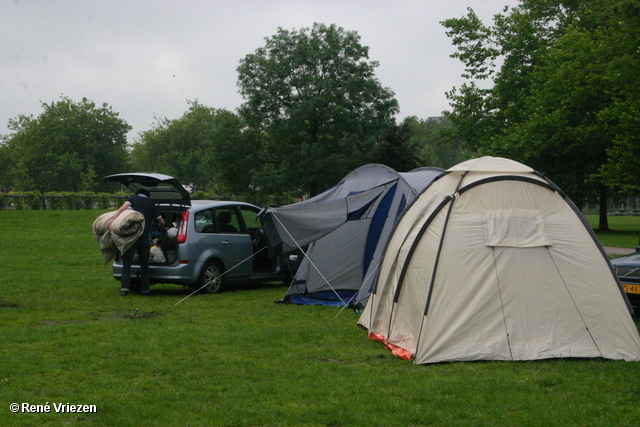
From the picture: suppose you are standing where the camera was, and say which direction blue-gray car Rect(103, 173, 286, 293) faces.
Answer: facing away from the viewer and to the right of the viewer

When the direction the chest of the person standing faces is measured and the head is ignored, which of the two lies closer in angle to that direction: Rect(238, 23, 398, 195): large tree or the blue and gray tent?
the large tree

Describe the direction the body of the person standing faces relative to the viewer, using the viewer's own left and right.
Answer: facing away from the viewer

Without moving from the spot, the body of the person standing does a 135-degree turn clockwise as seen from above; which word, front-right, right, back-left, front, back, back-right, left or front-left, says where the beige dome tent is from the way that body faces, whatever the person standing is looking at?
front

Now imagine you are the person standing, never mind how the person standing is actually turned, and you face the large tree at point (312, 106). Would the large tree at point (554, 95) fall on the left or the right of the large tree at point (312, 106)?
right

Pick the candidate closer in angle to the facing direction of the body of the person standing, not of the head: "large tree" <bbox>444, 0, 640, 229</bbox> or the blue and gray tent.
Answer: the large tree

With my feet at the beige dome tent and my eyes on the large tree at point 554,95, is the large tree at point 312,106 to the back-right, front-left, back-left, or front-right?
front-left

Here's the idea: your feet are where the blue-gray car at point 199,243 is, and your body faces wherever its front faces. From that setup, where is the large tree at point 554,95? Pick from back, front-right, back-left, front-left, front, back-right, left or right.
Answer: front
